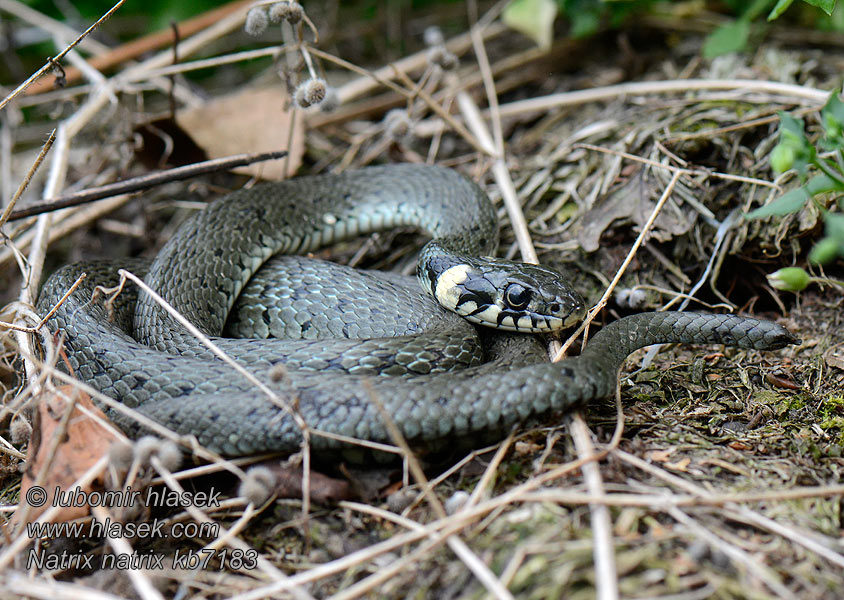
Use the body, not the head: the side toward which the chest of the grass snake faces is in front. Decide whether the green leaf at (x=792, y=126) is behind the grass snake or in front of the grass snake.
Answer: in front

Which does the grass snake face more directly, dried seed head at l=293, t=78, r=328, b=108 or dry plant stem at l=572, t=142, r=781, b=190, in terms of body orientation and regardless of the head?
the dry plant stem

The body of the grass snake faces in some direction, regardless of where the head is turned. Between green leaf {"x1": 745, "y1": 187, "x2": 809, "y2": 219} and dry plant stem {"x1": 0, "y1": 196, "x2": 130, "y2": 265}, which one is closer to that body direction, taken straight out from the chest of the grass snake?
the green leaf

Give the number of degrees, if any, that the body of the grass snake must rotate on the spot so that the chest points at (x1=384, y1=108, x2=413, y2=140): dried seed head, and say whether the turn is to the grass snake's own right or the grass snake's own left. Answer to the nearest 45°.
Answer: approximately 90° to the grass snake's own left

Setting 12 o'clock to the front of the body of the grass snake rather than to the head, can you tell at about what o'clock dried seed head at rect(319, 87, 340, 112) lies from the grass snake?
The dried seed head is roughly at 9 o'clock from the grass snake.

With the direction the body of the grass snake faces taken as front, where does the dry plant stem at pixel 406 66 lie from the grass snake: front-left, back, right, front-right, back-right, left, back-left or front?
left

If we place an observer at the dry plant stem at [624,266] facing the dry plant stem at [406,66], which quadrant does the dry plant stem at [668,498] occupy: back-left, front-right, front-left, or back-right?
back-left

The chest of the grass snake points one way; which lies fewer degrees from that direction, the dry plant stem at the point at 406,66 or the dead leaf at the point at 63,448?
the dry plant stem

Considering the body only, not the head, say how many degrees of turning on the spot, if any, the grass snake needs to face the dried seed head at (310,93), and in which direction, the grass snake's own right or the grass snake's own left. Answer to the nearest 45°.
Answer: approximately 90° to the grass snake's own left

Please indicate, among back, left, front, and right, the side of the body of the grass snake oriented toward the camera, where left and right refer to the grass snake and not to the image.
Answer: right
